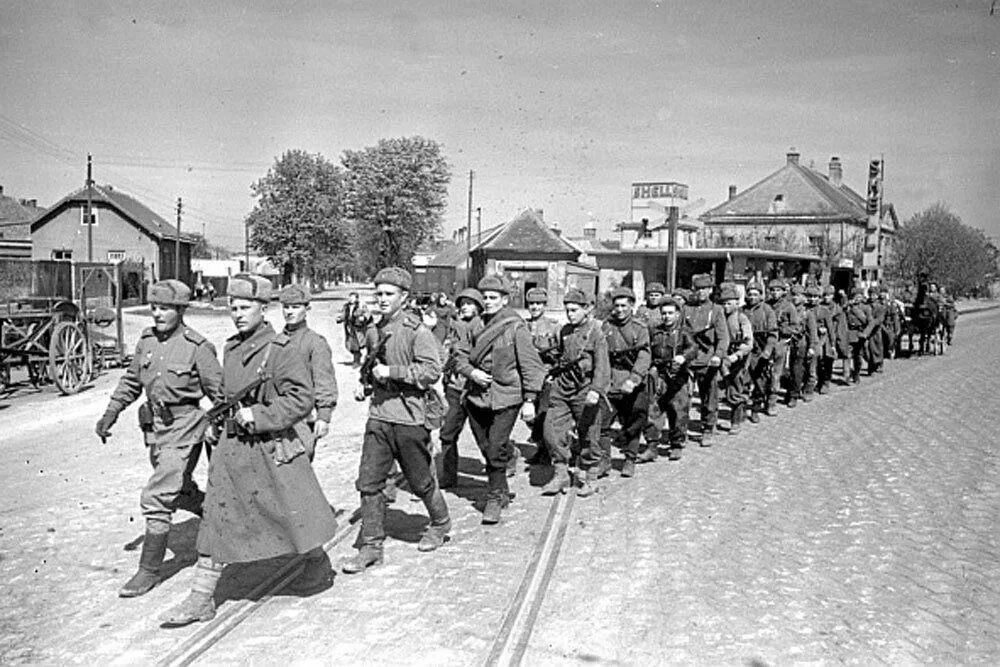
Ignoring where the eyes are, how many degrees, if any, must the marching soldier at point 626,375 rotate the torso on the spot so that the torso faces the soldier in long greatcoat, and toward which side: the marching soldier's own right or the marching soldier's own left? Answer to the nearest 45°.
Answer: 0° — they already face them

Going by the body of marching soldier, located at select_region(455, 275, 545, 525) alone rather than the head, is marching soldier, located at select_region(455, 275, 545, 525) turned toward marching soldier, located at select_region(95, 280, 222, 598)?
yes

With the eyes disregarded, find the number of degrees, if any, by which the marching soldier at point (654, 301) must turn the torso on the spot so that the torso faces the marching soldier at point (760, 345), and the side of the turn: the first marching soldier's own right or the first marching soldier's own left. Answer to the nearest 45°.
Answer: approximately 180°

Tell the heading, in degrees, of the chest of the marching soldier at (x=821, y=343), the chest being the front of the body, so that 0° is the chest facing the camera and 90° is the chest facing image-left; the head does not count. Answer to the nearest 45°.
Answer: approximately 45°

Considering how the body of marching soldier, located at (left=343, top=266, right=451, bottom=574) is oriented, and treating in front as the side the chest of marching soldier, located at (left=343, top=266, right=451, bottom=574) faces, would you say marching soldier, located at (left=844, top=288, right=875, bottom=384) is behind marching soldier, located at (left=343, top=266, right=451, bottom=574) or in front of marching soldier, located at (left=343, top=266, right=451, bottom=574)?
behind

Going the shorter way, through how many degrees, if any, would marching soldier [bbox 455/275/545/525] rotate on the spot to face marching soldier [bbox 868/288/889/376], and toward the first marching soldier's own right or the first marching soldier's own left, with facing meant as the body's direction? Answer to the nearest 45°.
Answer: approximately 180°
